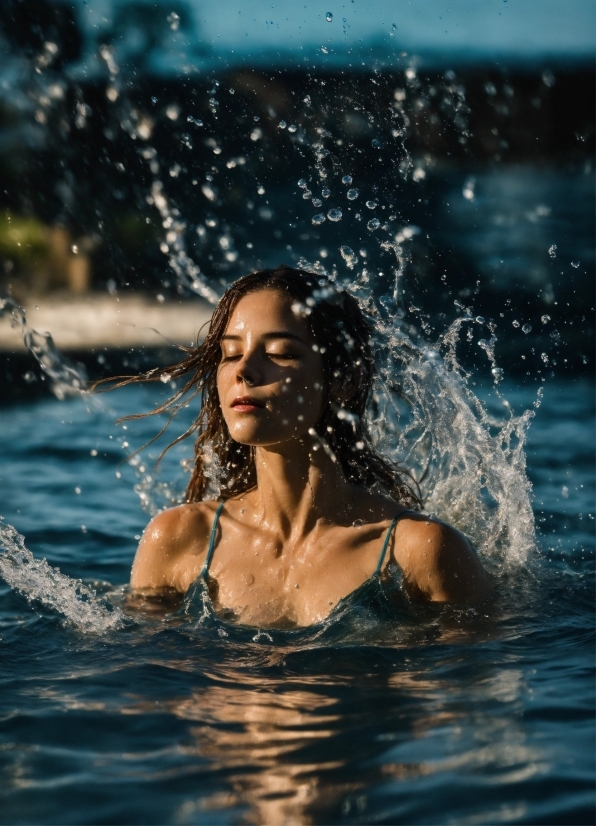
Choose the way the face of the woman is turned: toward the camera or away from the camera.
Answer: toward the camera

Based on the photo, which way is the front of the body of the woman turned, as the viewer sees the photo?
toward the camera
